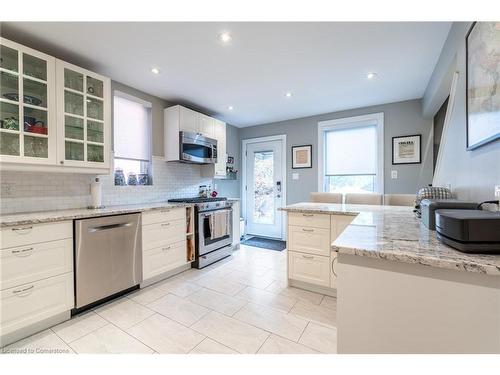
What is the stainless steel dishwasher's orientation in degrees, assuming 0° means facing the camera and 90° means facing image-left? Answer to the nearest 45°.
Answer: approximately 315°

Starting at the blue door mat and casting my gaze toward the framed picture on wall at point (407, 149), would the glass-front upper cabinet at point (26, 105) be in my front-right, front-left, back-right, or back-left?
back-right

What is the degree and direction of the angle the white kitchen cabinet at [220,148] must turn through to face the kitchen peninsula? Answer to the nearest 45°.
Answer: approximately 45° to its right

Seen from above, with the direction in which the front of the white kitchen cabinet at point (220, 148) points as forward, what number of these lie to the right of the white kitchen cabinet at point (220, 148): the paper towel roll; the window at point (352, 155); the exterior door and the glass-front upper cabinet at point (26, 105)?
2

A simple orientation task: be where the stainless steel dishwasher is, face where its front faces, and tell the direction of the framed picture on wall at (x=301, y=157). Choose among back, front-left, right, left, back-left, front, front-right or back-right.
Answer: front-left

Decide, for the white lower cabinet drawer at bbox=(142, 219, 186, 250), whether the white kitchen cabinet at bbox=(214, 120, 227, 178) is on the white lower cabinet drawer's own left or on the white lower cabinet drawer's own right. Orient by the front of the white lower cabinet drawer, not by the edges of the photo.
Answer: on the white lower cabinet drawer's own left

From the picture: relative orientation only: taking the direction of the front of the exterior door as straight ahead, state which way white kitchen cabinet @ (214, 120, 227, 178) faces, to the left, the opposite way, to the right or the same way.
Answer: to the left

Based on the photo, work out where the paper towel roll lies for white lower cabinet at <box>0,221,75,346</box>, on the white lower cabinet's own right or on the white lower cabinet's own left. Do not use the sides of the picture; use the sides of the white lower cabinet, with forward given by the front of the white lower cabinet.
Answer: on the white lower cabinet's own left
